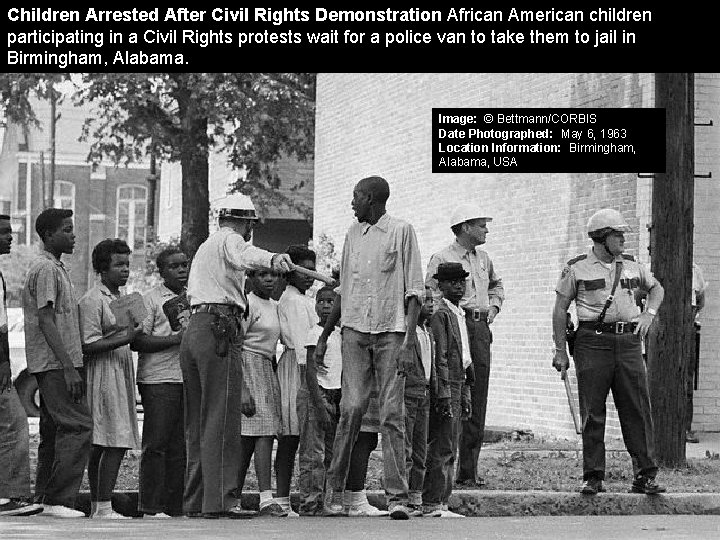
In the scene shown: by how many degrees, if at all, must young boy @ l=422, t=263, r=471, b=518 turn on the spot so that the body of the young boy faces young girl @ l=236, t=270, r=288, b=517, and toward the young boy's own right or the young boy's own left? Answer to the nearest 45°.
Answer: approximately 135° to the young boy's own right

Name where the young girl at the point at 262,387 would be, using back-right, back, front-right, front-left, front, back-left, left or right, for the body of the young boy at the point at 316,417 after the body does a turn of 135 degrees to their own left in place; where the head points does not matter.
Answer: left

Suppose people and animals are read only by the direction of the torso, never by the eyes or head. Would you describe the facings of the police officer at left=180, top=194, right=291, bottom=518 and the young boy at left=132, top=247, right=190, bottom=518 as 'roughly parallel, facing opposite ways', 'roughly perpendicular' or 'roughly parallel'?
roughly perpendicular

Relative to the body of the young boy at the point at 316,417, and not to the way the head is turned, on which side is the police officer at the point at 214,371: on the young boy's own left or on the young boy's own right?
on the young boy's own right

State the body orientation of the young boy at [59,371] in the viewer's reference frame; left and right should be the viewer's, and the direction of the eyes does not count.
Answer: facing to the right of the viewer

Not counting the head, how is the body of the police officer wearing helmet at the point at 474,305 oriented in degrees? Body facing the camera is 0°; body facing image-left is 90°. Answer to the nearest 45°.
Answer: approximately 315°

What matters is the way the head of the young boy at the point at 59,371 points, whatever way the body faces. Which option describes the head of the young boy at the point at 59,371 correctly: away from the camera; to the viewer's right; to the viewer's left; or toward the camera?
to the viewer's right

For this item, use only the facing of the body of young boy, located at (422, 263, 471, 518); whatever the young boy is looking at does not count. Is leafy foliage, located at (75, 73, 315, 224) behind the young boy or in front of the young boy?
behind

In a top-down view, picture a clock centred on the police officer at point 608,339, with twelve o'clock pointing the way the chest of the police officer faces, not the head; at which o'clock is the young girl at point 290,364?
The young girl is roughly at 2 o'clock from the police officer.

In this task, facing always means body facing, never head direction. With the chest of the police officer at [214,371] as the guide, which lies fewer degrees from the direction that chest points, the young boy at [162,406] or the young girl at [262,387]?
the young girl
